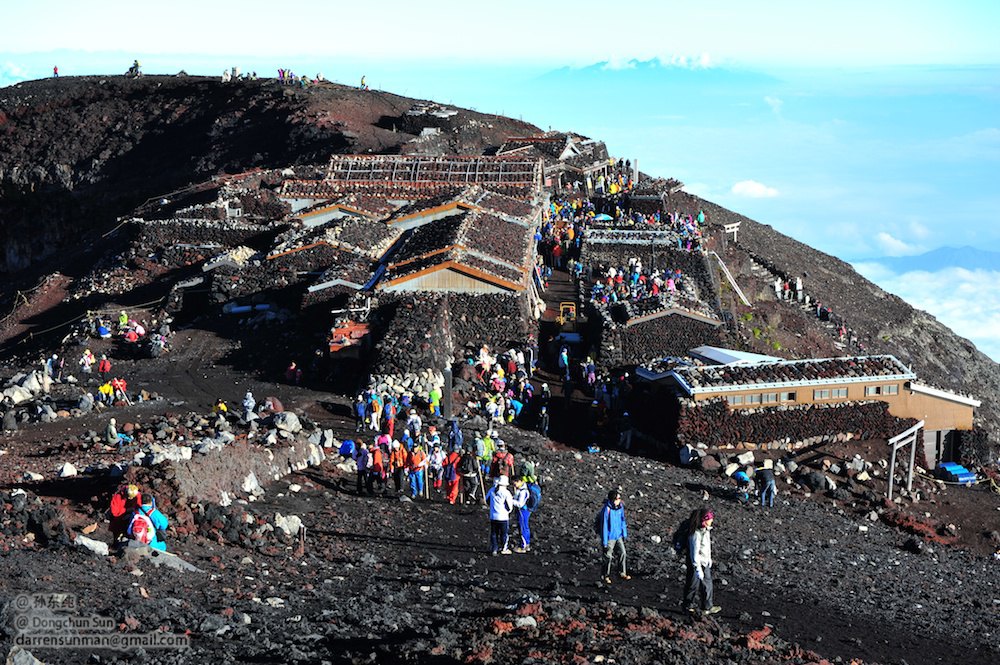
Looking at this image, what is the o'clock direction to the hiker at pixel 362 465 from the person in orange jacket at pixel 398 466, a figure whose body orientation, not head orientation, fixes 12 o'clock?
The hiker is roughly at 3 o'clock from the person in orange jacket.

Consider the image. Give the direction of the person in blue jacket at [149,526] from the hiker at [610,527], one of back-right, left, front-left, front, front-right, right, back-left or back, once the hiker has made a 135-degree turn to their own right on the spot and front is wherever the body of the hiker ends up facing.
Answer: front

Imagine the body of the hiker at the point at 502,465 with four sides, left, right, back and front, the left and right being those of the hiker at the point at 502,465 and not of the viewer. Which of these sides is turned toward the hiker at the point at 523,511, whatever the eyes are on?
back

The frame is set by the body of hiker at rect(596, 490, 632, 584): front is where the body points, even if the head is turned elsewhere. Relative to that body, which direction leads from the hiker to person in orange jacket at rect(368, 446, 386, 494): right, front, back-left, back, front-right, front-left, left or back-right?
back

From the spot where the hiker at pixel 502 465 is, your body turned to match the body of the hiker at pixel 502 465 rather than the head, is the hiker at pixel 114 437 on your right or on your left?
on your right

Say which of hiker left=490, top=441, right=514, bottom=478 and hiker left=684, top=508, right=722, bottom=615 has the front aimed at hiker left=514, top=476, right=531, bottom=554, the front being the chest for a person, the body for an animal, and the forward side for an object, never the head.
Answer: hiker left=490, top=441, right=514, bottom=478

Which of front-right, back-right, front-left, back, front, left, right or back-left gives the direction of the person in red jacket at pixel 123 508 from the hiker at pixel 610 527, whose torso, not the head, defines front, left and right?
back-right

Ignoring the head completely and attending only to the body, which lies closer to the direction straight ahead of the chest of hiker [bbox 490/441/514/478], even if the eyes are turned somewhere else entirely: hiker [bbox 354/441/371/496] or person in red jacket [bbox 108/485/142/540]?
the person in red jacket

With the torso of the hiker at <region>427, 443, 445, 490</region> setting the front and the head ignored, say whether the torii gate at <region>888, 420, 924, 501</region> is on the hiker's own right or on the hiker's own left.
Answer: on the hiker's own left

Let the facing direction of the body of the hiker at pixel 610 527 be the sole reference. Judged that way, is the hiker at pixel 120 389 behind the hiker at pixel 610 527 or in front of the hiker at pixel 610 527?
behind

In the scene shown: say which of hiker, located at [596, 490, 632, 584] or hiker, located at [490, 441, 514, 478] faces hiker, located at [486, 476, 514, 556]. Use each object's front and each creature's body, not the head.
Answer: hiker, located at [490, 441, 514, 478]
